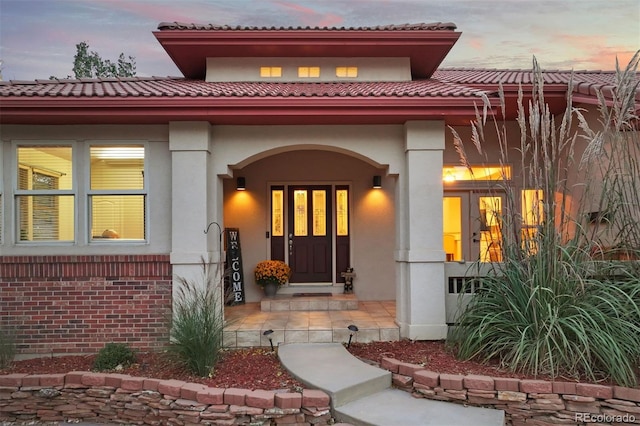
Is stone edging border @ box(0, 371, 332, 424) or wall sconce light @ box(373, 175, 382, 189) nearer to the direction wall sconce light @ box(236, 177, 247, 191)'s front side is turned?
the stone edging border

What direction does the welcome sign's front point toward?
toward the camera

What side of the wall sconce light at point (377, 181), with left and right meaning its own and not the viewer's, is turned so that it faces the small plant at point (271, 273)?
right

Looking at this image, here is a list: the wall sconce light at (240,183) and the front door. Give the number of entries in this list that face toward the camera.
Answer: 2

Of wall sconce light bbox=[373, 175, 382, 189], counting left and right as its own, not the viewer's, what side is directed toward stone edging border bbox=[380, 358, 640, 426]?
front

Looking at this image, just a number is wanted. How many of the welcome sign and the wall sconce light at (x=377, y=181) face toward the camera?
2

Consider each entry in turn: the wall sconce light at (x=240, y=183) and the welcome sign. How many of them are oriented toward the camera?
2

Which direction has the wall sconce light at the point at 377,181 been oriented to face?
toward the camera

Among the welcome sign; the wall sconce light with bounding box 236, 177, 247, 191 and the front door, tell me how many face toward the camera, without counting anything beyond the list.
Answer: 3

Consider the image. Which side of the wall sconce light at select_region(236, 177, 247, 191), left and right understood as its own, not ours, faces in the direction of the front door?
left
